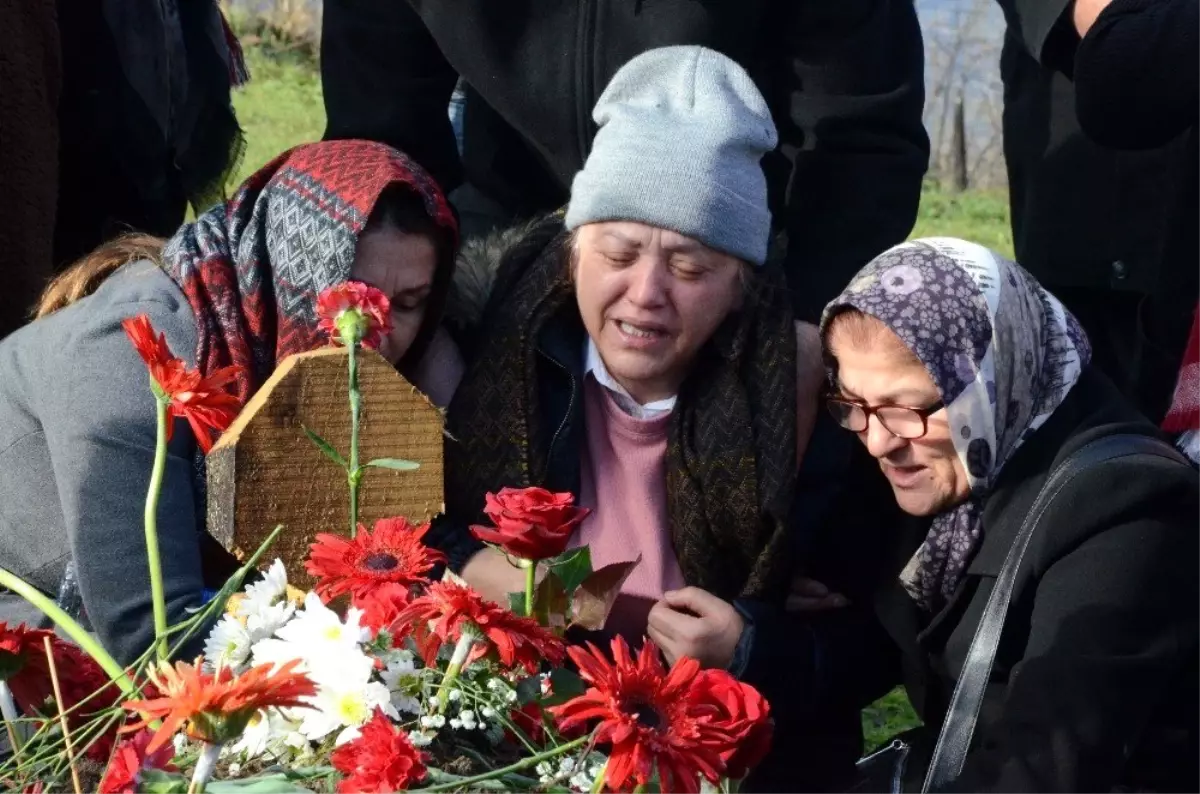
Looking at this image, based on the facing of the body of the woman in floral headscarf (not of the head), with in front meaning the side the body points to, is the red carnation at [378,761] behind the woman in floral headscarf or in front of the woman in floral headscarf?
in front

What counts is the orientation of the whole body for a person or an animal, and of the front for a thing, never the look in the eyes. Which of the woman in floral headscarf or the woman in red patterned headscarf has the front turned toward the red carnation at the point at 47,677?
the woman in floral headscarf

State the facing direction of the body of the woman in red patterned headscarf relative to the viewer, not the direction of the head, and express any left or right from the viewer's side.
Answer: facing to the right of the viewer

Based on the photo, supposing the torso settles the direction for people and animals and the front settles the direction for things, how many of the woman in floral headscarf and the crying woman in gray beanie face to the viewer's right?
0

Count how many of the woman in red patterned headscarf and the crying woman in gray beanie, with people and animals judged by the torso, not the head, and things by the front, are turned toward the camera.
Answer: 1

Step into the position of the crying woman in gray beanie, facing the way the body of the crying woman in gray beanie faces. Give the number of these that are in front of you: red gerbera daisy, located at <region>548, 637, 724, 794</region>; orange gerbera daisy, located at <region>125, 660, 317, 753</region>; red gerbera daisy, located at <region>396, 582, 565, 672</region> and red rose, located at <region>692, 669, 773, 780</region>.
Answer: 4
